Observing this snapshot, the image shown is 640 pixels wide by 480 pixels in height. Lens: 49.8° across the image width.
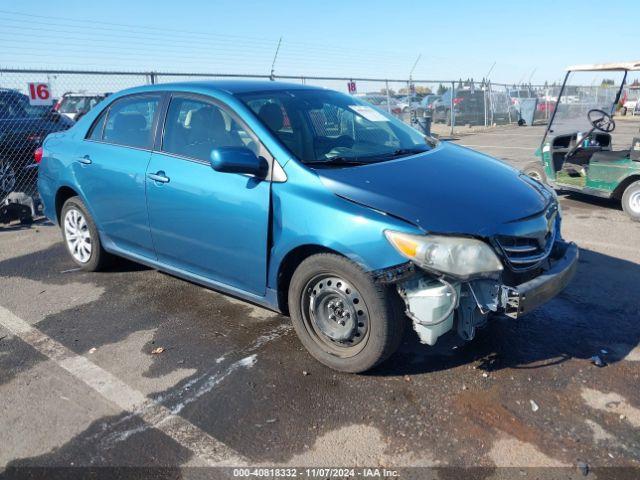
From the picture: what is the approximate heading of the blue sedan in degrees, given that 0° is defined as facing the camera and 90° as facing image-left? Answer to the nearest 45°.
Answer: approximately 315°

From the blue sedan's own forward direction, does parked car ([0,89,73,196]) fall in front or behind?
behind

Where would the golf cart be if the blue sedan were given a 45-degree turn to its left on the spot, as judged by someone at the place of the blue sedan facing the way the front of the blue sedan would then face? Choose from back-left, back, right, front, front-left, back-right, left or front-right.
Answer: front-left

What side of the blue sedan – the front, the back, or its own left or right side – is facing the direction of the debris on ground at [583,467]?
front

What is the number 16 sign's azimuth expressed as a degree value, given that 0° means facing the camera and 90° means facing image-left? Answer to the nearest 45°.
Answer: approximately 0°

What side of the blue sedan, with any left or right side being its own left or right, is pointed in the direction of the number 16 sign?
back

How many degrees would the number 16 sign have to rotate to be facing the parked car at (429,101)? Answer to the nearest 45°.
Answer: approximately 135° to its left

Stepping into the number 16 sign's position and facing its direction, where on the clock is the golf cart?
The golf cart is roughly at 10 o'clock from the number 16 sign.
